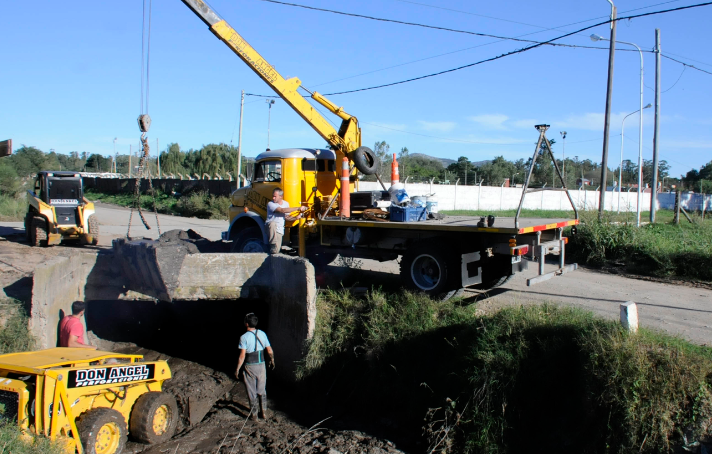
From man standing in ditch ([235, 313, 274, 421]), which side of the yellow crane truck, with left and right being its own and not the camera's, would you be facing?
left

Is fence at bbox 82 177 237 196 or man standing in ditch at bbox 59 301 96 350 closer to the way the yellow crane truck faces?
the fence

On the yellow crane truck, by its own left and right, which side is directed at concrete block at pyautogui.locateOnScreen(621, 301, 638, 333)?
back

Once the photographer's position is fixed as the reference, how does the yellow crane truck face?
facing away from the viewer and to the left of the viewer

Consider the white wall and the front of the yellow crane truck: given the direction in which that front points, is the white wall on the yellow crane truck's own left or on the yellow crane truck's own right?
on the yellow crane truck's own right

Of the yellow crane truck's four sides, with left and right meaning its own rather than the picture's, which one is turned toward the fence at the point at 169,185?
front

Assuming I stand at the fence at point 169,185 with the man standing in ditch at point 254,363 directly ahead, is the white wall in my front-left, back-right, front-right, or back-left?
front-left
